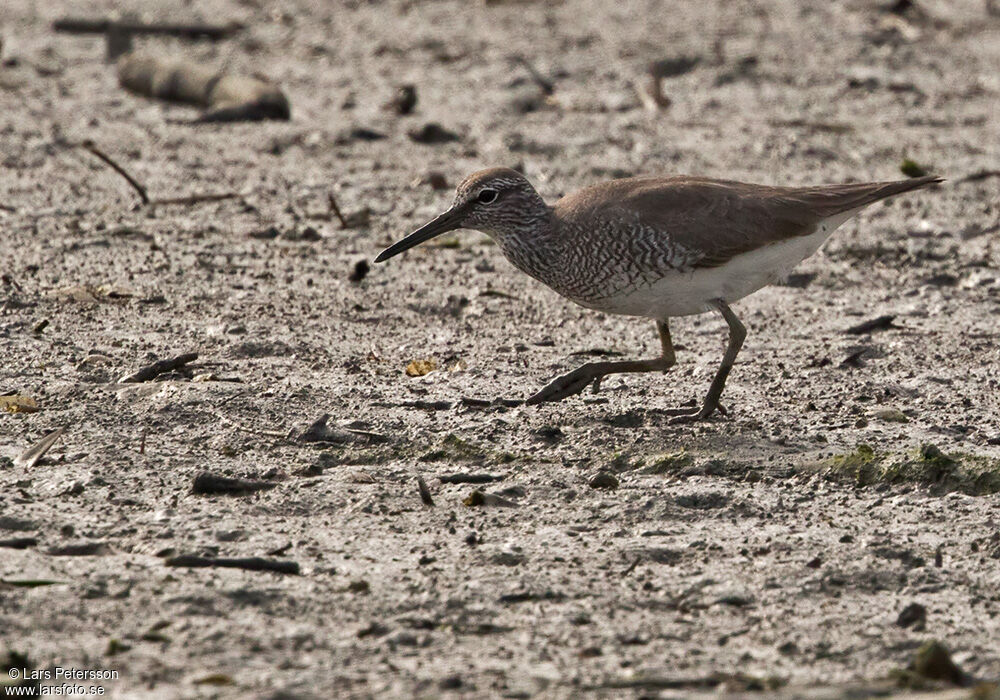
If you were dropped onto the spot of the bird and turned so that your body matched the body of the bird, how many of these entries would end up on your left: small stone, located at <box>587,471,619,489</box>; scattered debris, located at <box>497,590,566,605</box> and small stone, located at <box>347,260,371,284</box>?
2

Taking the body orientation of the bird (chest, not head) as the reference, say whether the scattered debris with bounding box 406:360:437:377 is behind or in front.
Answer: in front

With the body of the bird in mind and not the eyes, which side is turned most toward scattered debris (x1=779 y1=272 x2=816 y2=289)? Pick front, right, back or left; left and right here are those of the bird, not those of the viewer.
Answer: right

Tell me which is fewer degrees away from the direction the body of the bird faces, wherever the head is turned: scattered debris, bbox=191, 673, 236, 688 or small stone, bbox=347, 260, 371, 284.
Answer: the small stone

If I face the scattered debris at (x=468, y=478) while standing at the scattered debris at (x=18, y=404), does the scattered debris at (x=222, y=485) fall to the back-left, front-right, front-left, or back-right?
front-right

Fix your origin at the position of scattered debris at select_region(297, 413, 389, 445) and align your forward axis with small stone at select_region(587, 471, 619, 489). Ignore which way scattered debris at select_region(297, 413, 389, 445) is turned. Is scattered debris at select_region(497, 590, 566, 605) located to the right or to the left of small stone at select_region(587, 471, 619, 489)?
right

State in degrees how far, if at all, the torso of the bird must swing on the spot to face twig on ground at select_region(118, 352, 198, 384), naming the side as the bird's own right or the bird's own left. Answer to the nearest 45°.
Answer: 0° — it already faces it

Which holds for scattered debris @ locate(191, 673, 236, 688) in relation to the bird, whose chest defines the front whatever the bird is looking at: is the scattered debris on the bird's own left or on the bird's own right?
on the bird's own left

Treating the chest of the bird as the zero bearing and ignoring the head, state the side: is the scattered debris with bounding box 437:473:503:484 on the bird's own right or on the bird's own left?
on the bird's own left

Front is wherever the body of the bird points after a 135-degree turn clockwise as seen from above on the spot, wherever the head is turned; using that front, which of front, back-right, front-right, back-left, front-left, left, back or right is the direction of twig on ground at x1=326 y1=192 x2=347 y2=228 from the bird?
left

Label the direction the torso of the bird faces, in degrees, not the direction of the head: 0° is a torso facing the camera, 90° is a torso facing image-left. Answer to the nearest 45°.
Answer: approximately 90°

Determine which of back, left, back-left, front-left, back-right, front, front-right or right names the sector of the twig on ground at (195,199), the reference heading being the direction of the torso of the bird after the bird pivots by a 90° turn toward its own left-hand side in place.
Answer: back-right

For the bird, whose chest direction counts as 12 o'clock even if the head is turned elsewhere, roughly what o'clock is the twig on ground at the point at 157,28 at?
The twig on ground is roughly at 2 o'clock from the bird.

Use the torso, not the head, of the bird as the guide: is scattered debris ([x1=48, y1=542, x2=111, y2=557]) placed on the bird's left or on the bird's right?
on the bird's left
